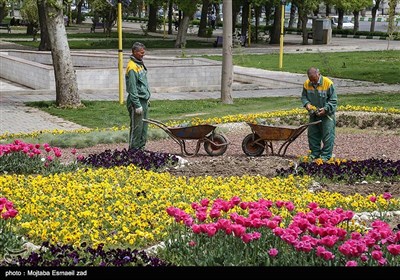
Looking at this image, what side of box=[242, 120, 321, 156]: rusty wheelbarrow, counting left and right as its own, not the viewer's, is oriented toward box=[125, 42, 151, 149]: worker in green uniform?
front

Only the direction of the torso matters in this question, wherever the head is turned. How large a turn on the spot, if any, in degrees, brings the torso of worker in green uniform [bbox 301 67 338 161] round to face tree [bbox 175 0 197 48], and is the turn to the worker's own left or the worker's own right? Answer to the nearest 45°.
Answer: approximately 135° to the worker's own right

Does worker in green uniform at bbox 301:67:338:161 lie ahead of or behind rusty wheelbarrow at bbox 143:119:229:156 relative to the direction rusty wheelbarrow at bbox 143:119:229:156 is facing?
ahead

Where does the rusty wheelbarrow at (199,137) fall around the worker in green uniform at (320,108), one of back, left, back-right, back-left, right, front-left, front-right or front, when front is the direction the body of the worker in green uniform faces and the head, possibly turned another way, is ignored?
front-right

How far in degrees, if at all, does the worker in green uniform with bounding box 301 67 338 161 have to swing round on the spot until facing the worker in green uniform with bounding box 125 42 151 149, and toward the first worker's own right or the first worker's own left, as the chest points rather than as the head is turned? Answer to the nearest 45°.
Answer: approximately 45° to the first worker's own right

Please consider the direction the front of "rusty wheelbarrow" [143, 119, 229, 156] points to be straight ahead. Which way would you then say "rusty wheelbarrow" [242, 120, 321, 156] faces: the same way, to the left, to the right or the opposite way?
the opposite way

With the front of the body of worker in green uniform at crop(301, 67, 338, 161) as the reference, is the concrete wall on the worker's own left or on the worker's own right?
on the worker's own right

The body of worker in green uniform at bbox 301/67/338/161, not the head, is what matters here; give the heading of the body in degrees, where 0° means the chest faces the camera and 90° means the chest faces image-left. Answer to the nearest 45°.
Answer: approximately 45°

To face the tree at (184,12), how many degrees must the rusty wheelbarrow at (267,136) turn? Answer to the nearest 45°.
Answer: approximately 90° to its right

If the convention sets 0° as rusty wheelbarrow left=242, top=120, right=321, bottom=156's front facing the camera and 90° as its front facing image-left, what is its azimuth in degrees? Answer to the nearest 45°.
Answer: approximately 90°

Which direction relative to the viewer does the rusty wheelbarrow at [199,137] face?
to the viewer's right

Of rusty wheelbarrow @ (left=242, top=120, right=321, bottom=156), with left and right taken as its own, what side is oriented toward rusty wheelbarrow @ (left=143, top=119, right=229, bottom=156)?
front
